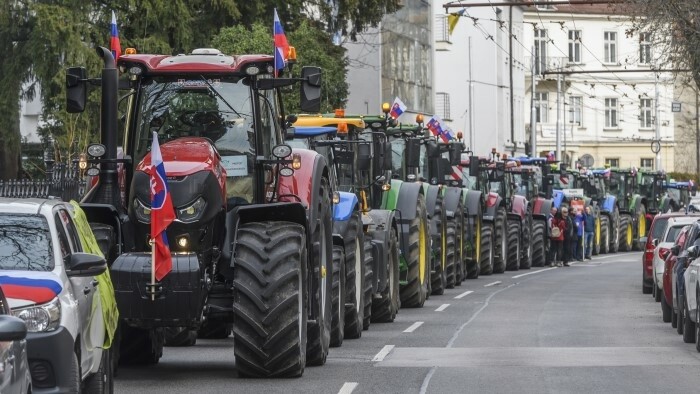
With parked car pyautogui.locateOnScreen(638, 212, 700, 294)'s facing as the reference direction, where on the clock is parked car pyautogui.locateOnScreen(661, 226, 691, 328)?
parked car pyautogui.locateOnScreen(661, 226, 691, 328) is roughly at 6 o'clock from parked car pyautogui.locateOnScreen(638, 212, 700, 294).

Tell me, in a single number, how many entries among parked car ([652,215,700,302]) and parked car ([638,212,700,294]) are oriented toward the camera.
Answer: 0

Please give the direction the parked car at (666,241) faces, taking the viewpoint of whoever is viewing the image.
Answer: facing away from the viewer

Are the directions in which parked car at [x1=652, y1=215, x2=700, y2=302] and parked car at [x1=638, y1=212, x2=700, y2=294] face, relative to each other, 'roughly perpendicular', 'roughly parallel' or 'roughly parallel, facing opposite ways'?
roughly parallel

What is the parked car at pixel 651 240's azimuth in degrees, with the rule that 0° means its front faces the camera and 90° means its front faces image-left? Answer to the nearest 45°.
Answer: approximately 180°

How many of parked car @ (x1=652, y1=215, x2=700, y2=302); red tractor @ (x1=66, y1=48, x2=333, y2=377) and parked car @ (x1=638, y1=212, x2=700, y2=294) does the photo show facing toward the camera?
1

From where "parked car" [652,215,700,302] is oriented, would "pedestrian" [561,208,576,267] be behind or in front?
in front

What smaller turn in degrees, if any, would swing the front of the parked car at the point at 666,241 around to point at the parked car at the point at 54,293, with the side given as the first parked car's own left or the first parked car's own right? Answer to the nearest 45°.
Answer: approximately 180°

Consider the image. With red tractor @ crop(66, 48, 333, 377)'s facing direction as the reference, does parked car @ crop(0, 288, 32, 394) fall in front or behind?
in front

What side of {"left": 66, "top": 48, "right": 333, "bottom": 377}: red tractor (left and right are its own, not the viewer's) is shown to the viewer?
front

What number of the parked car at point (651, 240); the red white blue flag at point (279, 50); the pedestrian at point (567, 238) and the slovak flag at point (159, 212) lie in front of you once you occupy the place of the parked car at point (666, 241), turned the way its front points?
2

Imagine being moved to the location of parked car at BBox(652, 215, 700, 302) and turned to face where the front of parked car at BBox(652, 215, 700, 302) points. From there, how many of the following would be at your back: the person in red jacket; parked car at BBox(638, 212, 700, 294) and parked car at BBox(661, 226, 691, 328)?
1

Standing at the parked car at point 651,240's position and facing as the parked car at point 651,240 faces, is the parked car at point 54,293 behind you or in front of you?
behind

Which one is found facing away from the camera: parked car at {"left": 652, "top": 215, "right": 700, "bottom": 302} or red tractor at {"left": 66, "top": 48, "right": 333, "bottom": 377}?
the parked car

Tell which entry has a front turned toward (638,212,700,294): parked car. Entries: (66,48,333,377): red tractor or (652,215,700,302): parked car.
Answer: (652,215,700,302): parked car
